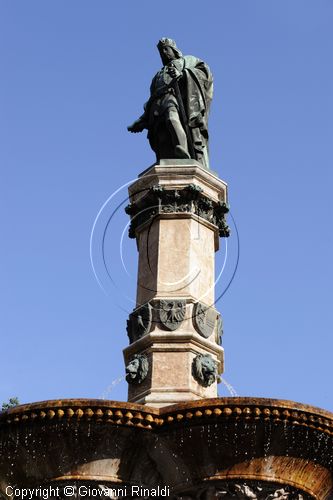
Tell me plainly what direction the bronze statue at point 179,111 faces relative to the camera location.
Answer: facing the viewer and to the left of the viewer
